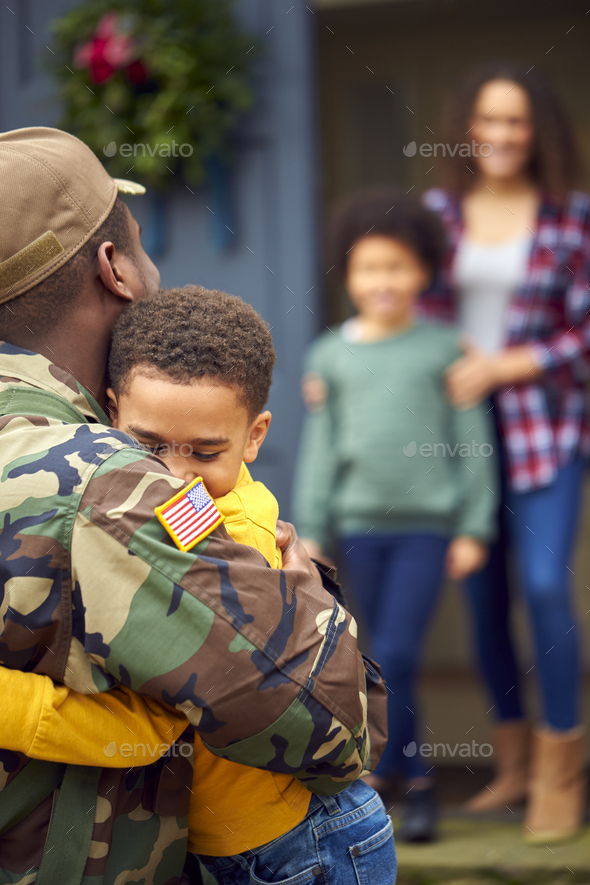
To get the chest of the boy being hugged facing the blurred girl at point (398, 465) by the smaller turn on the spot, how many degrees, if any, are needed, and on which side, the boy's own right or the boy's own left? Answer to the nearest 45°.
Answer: approximately 135° to the boy's own right

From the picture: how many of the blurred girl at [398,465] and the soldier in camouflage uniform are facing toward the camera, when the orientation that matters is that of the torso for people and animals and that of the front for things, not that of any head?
1

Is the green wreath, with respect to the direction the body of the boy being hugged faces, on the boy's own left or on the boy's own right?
on the boy's own right

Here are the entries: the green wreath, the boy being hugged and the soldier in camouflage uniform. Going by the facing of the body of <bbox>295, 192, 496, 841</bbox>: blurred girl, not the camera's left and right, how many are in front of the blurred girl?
2

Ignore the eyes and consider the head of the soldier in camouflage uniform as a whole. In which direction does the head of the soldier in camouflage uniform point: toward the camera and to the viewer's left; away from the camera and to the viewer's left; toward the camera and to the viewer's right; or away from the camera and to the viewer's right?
away from the camera and to the viewer's right

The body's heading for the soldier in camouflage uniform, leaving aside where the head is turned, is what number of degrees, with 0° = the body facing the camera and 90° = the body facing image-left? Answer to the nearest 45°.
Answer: approximately 225°

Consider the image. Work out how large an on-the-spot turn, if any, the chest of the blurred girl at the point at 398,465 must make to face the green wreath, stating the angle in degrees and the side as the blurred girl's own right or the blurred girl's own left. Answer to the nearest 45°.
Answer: approximately 135° to the blurred girl's own right

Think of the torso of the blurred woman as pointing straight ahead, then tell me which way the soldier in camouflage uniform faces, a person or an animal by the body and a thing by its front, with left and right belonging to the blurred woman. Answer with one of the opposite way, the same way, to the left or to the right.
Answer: the opposite way

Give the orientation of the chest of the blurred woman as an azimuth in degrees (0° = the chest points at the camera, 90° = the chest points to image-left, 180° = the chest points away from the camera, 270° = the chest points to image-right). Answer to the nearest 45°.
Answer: approximately 45°

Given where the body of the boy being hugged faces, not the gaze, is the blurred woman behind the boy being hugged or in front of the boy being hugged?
behind
